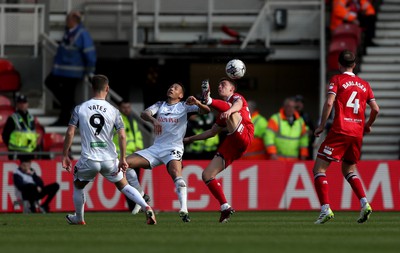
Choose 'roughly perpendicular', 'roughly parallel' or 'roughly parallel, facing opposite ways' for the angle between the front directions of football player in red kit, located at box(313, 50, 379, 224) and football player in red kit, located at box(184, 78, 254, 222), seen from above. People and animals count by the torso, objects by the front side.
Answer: roughly perpendicular

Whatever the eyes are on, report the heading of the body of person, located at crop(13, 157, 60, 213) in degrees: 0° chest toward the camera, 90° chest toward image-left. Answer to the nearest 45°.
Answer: approximately 315°

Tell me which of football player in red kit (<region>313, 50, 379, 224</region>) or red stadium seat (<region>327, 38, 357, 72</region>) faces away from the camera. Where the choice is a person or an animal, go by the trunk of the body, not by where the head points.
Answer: the football player in red kit

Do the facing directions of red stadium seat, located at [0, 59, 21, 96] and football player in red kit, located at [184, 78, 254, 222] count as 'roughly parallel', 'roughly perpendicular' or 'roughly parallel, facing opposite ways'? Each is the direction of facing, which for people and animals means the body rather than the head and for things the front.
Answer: roughly perpendicular

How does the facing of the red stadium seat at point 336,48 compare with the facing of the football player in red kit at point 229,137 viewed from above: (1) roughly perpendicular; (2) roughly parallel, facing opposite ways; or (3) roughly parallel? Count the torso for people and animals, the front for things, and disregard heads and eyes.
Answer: roughly perpendicular

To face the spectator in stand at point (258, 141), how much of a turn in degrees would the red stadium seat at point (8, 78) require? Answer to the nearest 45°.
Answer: approximately 45° to its left

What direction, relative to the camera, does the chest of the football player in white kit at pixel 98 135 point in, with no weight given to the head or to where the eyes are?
away from the camera

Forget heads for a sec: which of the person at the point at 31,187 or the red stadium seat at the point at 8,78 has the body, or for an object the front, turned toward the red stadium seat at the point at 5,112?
the red stadium seat at the point at 8,78

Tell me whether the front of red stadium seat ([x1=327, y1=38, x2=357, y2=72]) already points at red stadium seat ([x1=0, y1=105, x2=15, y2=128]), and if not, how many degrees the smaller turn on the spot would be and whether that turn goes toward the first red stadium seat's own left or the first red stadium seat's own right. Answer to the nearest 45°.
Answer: approximately 45° to the first red stadium seat's own right

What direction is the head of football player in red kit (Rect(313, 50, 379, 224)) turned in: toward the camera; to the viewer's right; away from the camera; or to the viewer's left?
away from the camera

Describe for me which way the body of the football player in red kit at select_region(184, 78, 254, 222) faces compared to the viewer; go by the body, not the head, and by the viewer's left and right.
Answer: facing to the left of the viewer

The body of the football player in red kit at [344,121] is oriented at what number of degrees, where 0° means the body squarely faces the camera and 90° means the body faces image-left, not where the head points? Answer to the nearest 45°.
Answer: approximately 180°
